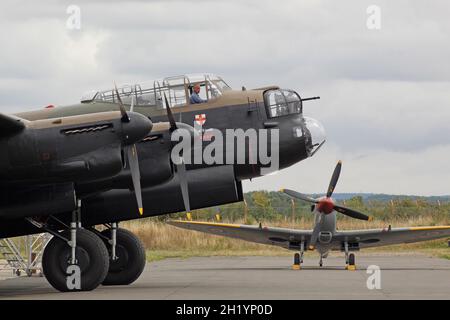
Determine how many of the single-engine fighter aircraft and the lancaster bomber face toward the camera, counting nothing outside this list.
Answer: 1

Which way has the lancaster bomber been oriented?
to the viewer's right

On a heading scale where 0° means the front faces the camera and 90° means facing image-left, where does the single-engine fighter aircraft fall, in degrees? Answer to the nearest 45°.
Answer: approximately 0°

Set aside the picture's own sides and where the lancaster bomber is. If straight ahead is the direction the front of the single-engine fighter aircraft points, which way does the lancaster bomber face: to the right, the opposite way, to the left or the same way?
to the left

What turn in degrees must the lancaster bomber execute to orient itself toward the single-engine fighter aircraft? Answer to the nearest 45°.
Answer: approximately 45° to its left
